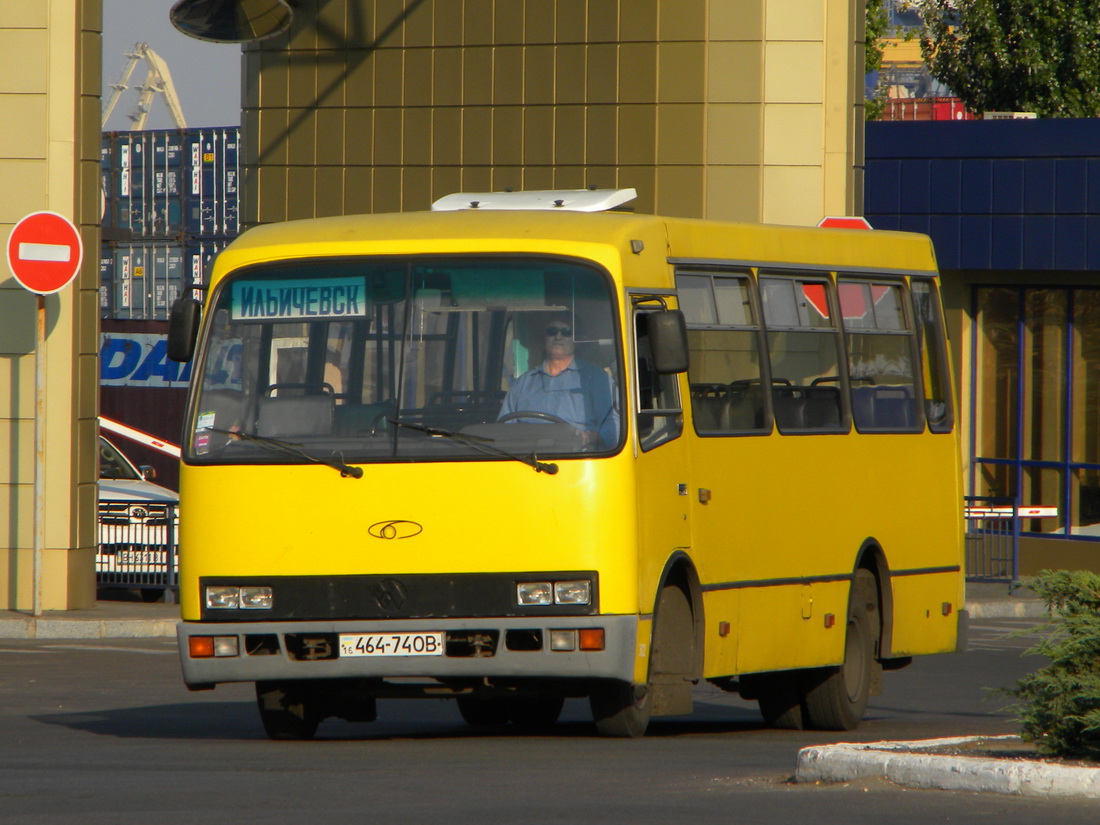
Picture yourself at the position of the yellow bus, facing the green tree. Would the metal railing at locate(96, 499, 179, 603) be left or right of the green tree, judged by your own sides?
left

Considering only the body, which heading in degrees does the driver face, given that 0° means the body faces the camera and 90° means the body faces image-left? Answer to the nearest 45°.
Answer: approximately 0°

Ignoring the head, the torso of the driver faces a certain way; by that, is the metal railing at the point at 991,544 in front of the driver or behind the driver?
behind

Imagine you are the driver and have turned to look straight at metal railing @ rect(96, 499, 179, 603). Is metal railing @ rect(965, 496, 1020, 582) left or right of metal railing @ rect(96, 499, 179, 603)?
right

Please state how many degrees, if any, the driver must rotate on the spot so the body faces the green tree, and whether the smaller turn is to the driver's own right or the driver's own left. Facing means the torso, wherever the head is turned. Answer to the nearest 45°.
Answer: approximately 180°

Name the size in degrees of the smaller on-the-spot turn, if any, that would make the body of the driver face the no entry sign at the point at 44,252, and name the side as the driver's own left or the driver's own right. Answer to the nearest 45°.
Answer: approximately 135° to the driver's own right

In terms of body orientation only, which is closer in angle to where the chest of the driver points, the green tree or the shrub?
the shrub

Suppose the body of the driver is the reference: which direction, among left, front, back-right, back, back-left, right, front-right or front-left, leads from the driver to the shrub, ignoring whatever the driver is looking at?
front-left
